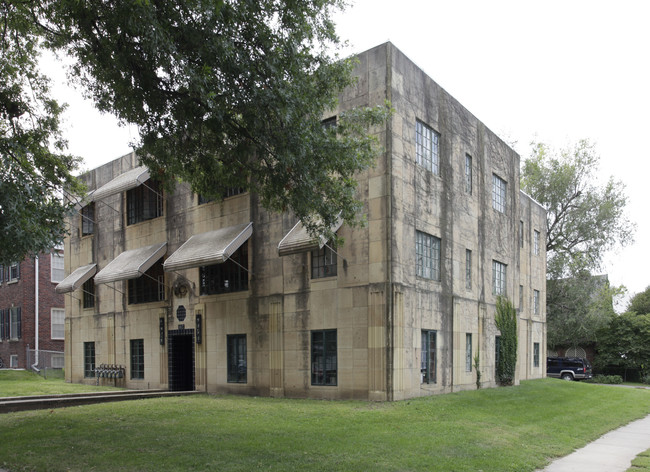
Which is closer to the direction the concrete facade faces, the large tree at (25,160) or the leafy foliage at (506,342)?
the large tree

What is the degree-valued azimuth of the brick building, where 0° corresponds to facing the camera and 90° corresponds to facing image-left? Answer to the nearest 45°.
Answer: approximately 45°

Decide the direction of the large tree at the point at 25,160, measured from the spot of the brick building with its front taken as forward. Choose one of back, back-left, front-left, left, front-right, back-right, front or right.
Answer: front-left

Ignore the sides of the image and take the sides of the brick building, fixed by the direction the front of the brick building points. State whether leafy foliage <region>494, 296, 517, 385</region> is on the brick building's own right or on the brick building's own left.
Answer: on the brick building's own left

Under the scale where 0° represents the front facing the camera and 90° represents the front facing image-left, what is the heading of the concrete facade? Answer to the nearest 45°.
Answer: approximately 45°

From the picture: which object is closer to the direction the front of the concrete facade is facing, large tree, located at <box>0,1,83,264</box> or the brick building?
the large tree

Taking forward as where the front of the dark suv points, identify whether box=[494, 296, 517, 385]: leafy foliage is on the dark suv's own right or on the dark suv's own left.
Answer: on the dark suv's own left

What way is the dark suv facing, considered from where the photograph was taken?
facing to the left of the viewer
